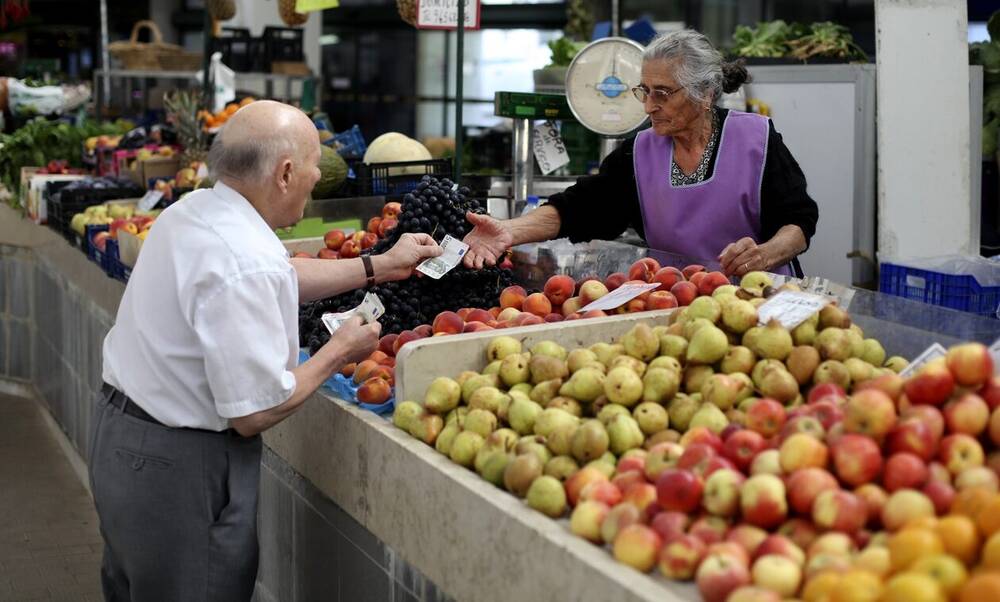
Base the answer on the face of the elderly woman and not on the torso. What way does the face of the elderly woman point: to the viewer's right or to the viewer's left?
to the viewer's left

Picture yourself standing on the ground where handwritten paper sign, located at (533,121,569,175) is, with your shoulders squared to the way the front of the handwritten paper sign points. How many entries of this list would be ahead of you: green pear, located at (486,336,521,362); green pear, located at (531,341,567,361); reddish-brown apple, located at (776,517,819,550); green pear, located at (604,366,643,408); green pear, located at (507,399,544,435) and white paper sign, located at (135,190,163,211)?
5

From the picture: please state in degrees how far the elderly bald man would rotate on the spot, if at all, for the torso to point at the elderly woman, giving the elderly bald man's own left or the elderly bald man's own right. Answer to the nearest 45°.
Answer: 0° — they already face them

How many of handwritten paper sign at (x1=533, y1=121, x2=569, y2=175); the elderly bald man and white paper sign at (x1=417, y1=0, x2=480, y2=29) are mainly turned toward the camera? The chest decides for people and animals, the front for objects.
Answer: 2

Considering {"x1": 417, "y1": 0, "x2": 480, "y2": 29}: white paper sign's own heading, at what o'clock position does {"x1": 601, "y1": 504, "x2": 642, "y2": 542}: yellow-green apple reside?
The yellow-green apple is roughly at 12 o'clock from the white paper sign.

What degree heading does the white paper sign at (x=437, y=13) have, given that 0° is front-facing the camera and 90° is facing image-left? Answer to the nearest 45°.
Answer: approximately 0°

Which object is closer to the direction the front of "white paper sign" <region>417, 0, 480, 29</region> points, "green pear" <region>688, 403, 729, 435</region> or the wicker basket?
the green pear

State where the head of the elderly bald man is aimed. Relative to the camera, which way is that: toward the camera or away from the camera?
away from the camera

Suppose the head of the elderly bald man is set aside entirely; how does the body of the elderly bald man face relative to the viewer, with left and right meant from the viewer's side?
facing away from the viewer and to the right of the viewer

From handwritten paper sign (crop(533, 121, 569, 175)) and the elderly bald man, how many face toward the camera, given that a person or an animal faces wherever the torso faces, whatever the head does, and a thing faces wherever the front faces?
1
